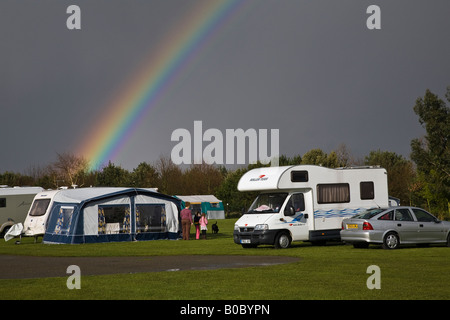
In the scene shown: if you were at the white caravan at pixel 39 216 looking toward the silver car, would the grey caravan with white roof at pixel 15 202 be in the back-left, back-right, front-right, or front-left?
back-left

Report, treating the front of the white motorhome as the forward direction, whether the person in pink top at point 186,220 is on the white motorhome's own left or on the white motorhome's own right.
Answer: on the white motorhome's own right

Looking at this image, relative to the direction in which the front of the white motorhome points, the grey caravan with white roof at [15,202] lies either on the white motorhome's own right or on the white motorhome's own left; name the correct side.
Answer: on the white motorhome's own right

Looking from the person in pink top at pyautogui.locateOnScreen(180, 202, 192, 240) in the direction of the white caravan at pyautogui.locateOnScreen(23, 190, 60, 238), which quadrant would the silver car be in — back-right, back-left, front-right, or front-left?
back-left

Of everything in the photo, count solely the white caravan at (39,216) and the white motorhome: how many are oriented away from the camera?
0

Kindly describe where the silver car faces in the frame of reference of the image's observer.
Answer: facing away from the viewer and to the right of the viewer

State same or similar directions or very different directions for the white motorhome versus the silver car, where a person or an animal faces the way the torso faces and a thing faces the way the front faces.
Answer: very different directions

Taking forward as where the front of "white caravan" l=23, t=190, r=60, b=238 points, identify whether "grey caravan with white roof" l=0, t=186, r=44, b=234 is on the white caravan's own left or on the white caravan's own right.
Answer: on the white caravan's own right

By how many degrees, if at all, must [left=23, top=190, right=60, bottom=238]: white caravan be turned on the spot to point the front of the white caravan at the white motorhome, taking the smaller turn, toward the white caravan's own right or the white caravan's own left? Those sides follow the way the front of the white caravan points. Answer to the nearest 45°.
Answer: approximately 90° to the white caravan's own left
